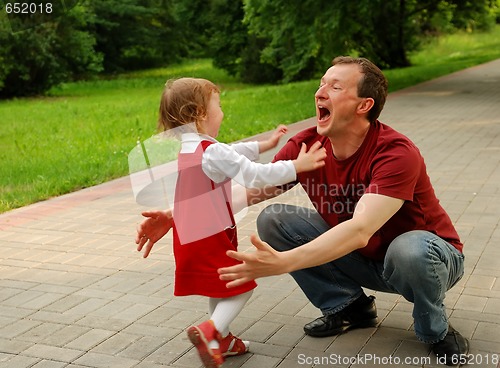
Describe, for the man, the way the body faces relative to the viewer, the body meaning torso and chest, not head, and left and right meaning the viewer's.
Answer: facing the viewer and to the left of the viewer

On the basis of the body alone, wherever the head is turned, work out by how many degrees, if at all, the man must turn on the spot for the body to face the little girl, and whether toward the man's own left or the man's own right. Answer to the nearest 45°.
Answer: approximately 45° to the man's own right
